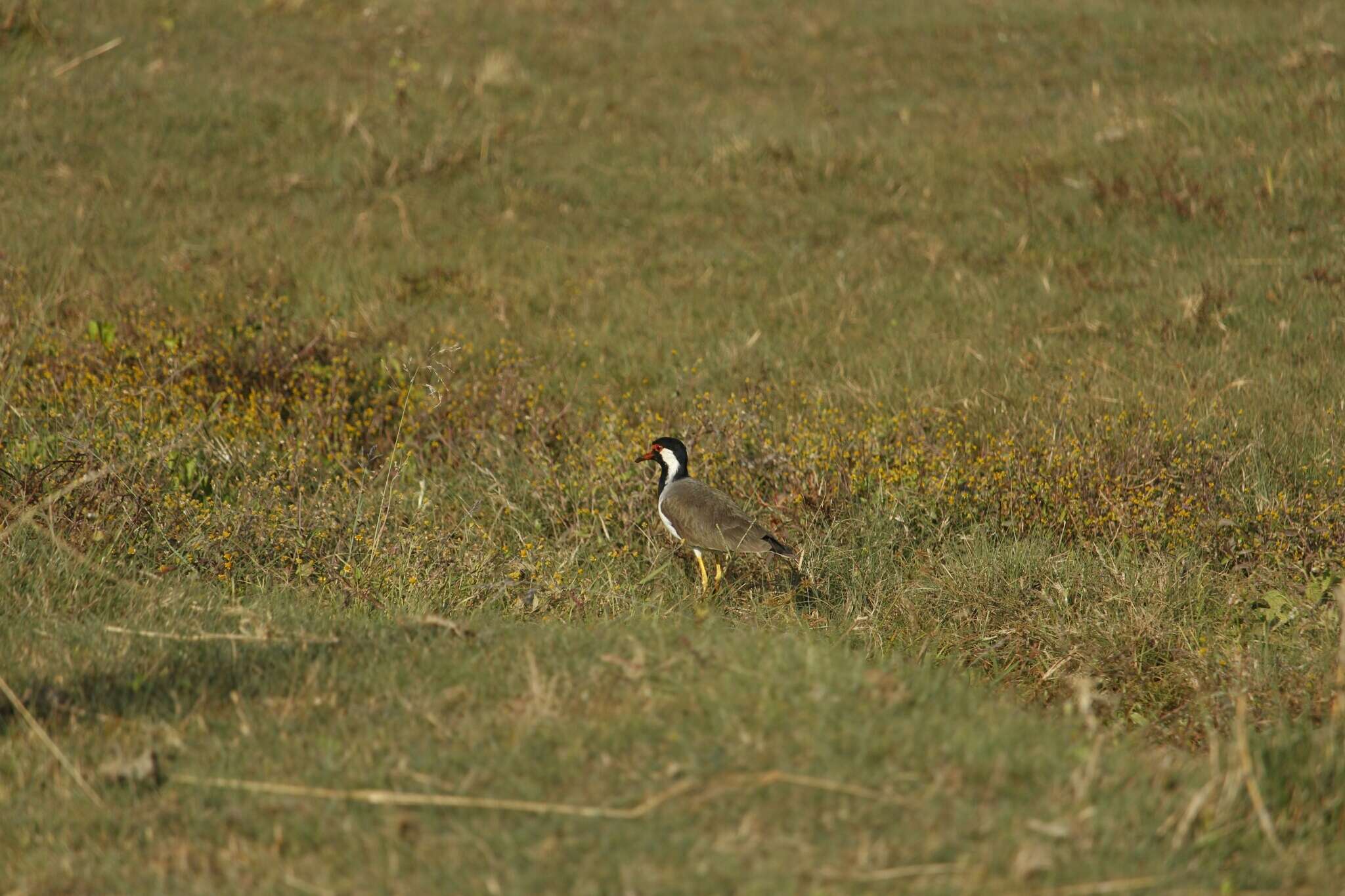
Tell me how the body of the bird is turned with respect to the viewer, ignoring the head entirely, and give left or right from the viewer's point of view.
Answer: facing to the left of the viewer
